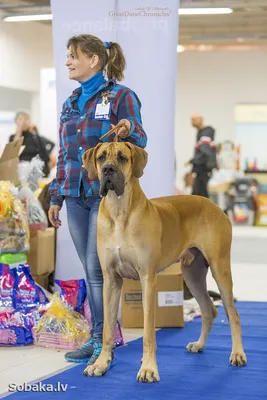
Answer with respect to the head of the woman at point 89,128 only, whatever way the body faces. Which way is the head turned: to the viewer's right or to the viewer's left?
to the viewer's left

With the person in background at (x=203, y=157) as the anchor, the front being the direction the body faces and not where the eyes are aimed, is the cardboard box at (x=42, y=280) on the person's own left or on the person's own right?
on the person's own left

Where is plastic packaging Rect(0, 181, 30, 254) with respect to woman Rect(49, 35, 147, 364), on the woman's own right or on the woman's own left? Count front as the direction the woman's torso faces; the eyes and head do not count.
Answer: on the woman's own right

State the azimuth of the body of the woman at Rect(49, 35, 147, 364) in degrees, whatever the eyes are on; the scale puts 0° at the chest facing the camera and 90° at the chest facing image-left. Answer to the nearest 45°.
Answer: approximately 45°

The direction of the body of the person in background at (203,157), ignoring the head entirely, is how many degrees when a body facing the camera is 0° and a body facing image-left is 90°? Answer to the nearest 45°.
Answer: approximately 90°

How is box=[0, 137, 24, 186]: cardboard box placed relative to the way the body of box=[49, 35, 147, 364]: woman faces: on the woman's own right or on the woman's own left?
on the woman's own right
